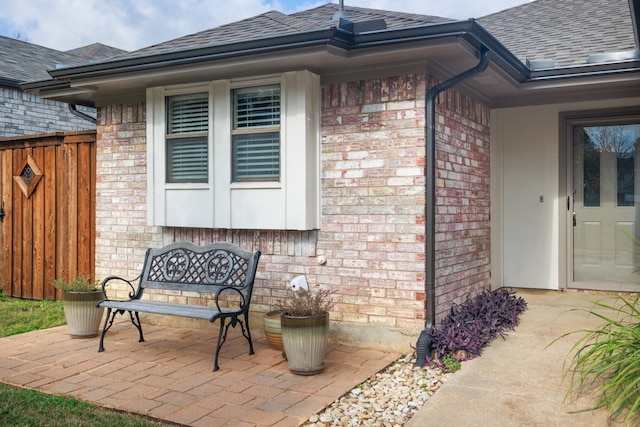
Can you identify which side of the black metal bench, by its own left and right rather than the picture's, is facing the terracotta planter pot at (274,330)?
left

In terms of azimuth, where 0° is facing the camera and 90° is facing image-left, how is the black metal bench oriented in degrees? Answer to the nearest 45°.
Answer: approximately 45°

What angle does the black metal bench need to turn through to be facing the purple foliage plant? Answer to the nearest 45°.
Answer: approximately 135° to its left

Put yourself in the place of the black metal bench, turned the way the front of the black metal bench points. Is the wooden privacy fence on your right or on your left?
on your right

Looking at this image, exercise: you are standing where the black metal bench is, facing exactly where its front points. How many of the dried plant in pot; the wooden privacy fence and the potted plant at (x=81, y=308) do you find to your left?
1

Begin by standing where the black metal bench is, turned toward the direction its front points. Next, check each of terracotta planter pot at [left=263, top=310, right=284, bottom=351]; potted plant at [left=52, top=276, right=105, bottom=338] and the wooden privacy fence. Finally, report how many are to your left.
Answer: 1

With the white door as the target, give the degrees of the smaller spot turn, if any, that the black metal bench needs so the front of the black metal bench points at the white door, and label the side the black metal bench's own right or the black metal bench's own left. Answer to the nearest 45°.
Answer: approximately 135° to the black metal bench's own left

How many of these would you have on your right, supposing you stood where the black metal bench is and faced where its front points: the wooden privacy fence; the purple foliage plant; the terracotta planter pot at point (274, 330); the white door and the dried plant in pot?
1

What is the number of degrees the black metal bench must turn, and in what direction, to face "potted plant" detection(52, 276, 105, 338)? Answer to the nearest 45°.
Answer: approximately 90° to its right

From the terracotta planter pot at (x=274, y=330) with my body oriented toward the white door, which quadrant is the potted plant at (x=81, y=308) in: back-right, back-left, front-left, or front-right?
back-left

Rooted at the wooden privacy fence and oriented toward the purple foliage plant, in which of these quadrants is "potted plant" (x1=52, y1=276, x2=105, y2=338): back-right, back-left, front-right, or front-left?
front-right

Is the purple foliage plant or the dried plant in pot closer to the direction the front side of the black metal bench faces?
the dried plant in pot

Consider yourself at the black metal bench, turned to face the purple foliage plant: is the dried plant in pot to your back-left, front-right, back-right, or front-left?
front-right

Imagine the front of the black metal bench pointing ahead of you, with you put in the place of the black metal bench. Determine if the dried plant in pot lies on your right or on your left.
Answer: on your left
